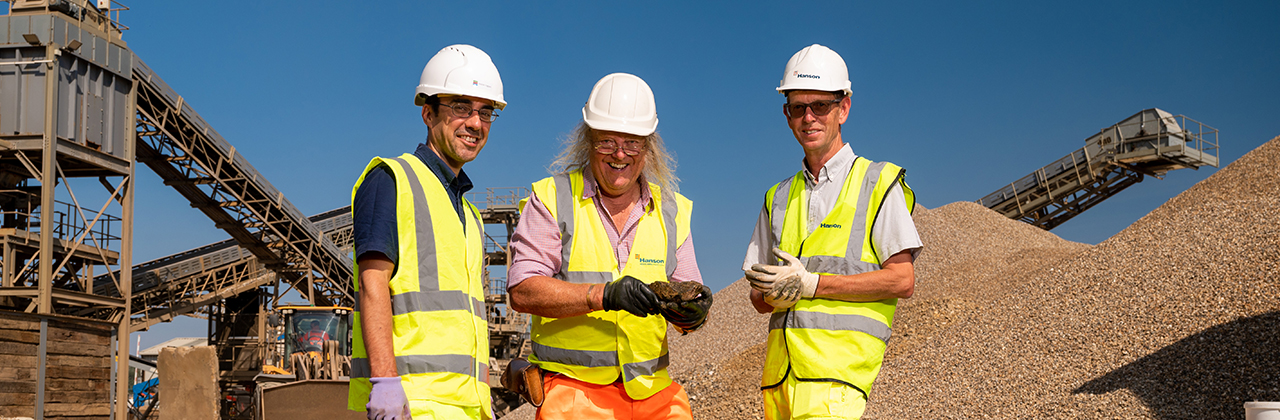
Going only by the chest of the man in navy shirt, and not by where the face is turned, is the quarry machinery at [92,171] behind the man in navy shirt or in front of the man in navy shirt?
behind

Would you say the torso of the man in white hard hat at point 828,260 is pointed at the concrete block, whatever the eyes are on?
no

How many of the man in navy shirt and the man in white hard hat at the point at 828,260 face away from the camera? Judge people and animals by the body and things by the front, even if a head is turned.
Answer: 0

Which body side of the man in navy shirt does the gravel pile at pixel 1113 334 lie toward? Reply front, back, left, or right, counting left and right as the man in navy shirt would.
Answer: left

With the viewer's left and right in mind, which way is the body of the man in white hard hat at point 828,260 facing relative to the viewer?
facing the viewer and to the left of the viewer

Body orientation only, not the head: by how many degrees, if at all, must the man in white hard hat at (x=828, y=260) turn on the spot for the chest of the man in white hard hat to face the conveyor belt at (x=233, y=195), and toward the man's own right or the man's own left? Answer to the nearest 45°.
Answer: approximately 90° to the man's own right

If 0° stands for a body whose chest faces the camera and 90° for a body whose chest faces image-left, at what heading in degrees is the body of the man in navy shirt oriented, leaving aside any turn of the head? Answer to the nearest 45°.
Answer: approximately 315°

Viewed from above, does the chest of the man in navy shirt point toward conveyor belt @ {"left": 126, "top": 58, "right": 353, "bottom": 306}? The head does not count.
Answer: no

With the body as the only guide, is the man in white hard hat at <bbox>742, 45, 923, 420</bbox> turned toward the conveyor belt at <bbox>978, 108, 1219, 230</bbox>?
no

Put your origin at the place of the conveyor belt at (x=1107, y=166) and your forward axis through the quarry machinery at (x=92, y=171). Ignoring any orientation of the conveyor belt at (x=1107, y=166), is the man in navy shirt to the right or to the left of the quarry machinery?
left

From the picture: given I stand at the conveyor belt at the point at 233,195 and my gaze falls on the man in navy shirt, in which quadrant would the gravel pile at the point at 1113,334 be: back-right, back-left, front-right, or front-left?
front-left

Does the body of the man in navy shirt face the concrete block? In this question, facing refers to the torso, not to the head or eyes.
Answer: no
